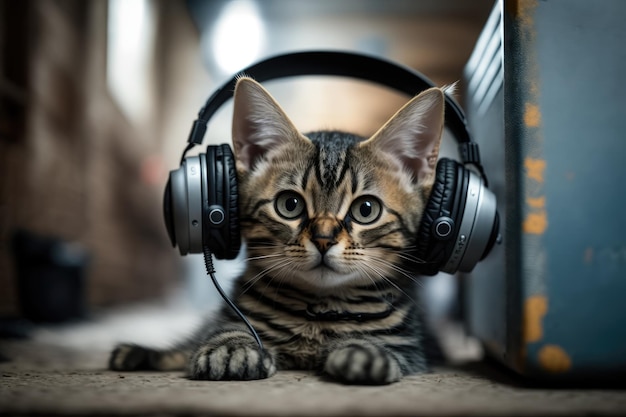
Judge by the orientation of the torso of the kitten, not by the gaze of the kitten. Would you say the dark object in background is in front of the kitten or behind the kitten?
behind

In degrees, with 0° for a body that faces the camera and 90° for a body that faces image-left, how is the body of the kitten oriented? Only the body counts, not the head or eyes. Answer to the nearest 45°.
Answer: approximately 0°

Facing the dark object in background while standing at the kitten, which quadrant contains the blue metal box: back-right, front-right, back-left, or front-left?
back-right
